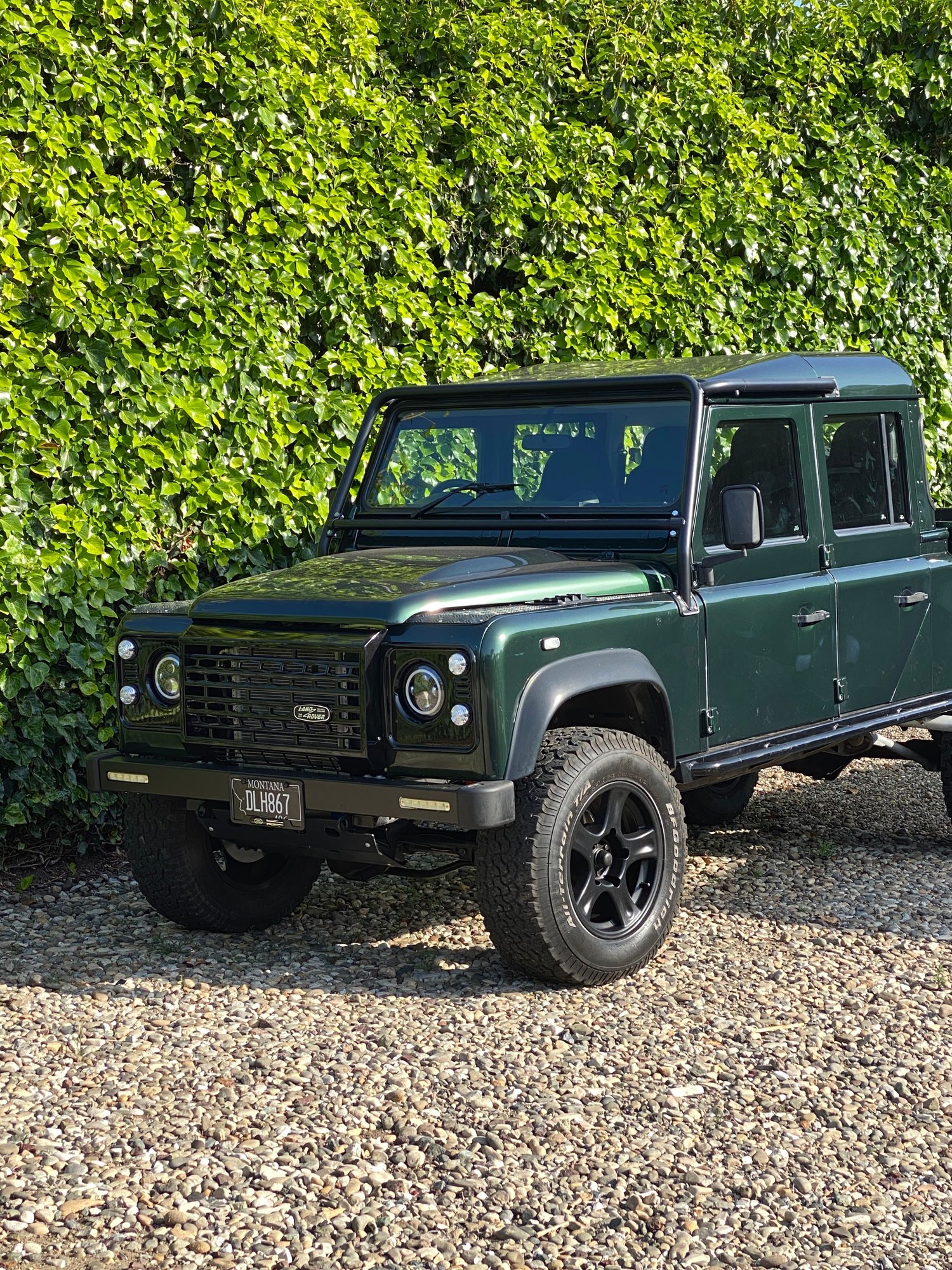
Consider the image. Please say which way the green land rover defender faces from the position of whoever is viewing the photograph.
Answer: facing the viewer and to the left of the viewer
